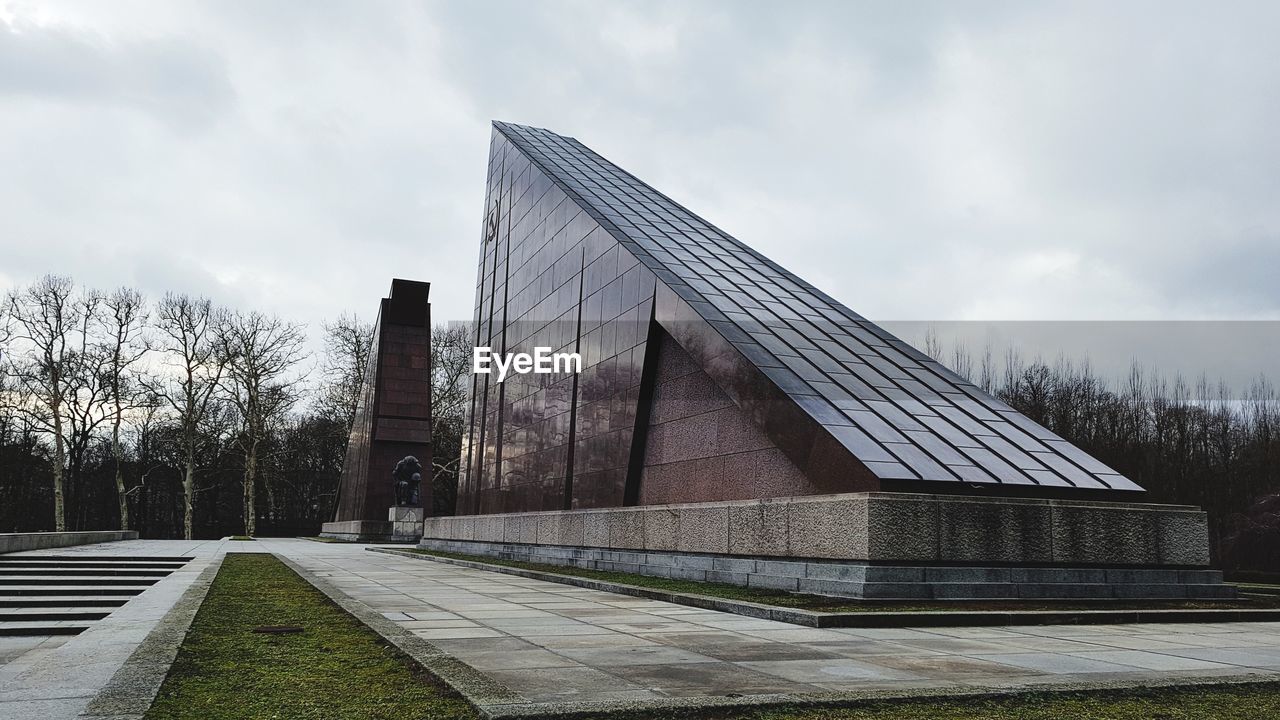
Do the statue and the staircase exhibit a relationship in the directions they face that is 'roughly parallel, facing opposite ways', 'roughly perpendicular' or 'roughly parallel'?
roughly parallel

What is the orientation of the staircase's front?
toward the camera

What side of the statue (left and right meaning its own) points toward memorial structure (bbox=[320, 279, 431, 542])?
back

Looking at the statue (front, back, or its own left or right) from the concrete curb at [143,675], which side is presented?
front

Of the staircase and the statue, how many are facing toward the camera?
2

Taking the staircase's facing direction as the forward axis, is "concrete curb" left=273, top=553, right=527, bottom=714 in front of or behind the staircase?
in front

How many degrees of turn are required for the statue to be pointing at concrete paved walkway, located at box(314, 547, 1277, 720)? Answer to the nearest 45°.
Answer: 0° — it already faces it

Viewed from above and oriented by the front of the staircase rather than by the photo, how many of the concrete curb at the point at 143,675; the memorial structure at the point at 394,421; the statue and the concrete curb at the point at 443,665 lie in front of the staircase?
2

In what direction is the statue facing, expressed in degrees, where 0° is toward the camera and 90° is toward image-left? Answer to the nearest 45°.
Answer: approximately 0°

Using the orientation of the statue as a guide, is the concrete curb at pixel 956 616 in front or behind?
in front
